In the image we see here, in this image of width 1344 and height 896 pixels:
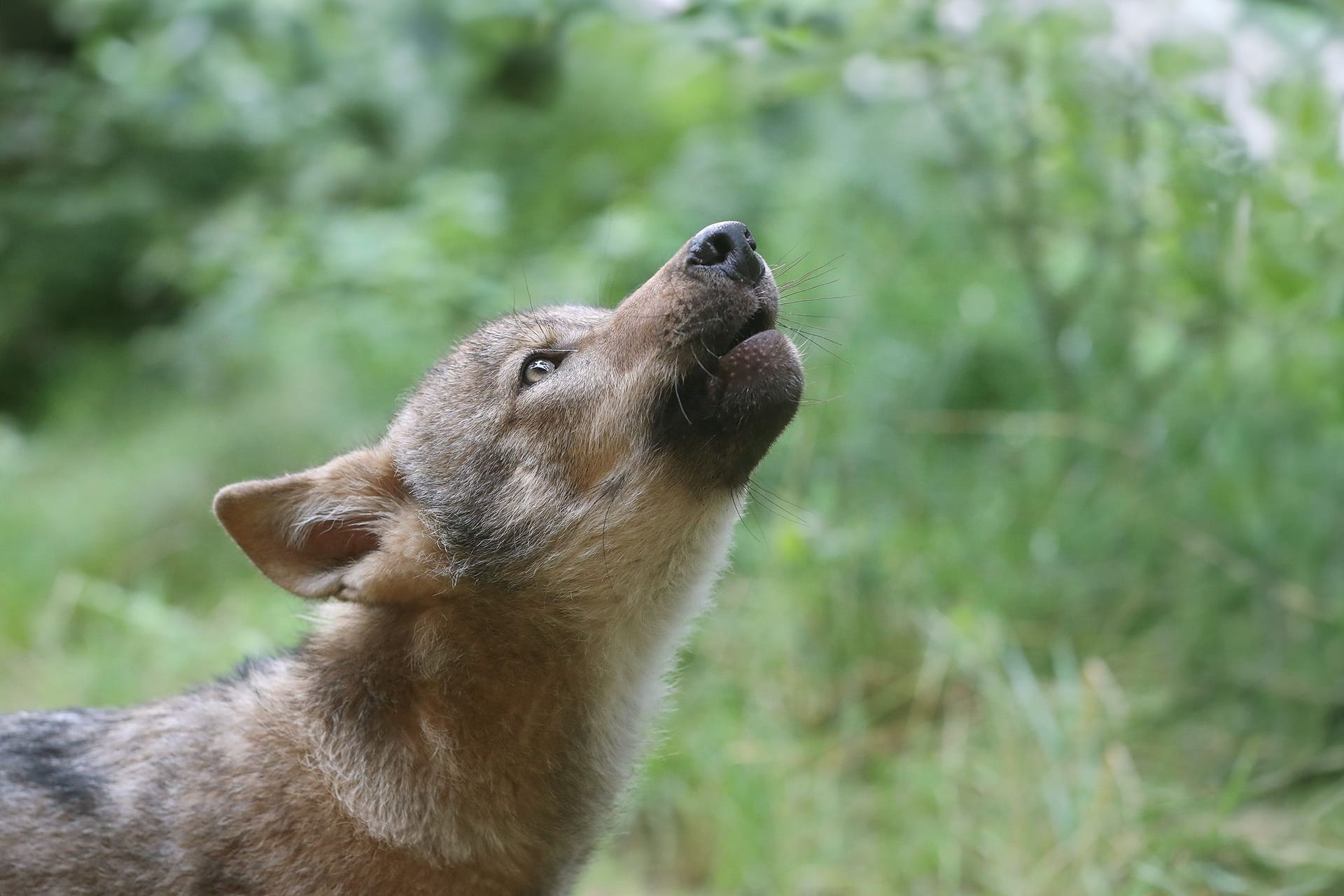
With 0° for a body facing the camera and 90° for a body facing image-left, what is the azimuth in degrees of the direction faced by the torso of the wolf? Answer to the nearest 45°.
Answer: approximately 270°
